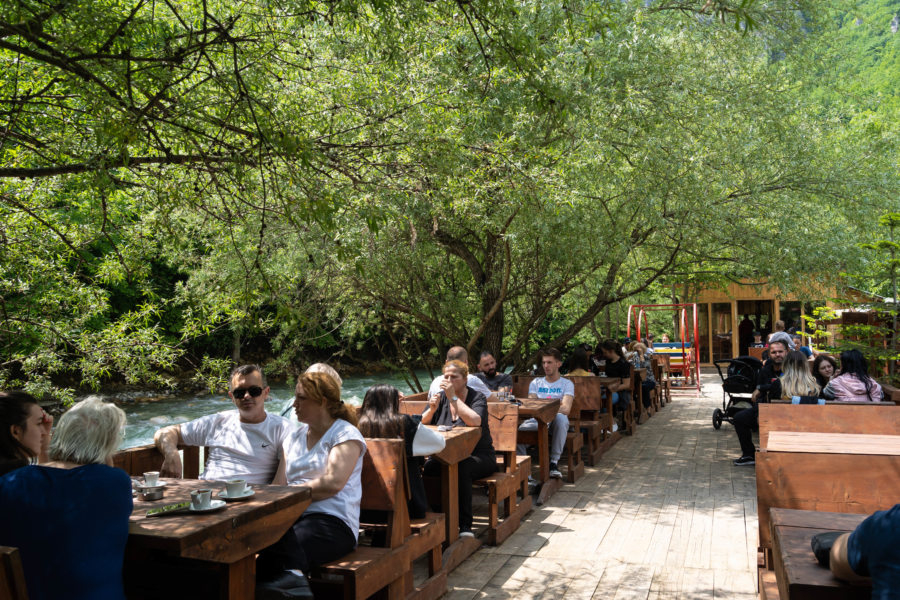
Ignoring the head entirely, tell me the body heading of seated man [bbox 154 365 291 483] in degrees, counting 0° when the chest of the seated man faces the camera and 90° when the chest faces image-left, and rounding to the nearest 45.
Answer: approximately 0°

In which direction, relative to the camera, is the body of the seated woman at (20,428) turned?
to the viewer's right

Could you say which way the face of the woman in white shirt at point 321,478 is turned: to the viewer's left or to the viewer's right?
to the viewer's left

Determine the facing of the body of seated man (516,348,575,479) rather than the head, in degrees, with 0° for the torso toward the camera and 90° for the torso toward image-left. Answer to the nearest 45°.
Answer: approximately 0°

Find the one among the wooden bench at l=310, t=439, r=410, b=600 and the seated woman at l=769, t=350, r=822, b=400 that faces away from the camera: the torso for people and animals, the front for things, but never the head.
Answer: the seated woman

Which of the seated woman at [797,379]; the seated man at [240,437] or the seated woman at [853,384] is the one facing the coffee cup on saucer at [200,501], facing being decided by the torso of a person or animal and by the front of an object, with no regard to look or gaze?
the seated man

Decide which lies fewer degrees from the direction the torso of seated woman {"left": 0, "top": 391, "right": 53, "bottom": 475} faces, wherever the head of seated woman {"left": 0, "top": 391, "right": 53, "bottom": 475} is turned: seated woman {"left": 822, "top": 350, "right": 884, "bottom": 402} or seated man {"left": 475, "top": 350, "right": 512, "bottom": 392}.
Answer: the seated woman

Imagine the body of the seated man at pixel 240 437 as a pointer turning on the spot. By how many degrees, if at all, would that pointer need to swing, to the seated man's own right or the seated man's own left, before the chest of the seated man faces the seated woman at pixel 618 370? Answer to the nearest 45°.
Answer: approximately 135° to the seated man's own left

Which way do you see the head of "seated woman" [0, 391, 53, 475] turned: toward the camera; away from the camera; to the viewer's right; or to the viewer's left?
to the viewer's right

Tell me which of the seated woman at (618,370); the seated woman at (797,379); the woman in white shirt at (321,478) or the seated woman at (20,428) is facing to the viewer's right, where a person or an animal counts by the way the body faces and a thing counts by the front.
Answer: the seated woman at (20,428)

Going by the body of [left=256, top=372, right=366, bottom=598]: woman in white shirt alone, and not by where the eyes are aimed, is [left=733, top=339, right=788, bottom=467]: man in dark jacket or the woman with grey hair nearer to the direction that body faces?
the woman with grey hair

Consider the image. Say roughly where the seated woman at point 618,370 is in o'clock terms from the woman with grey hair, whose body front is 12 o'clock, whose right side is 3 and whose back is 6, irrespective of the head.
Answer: The seated woman is roughly at 12 o'clock from the woman with grey hair.
